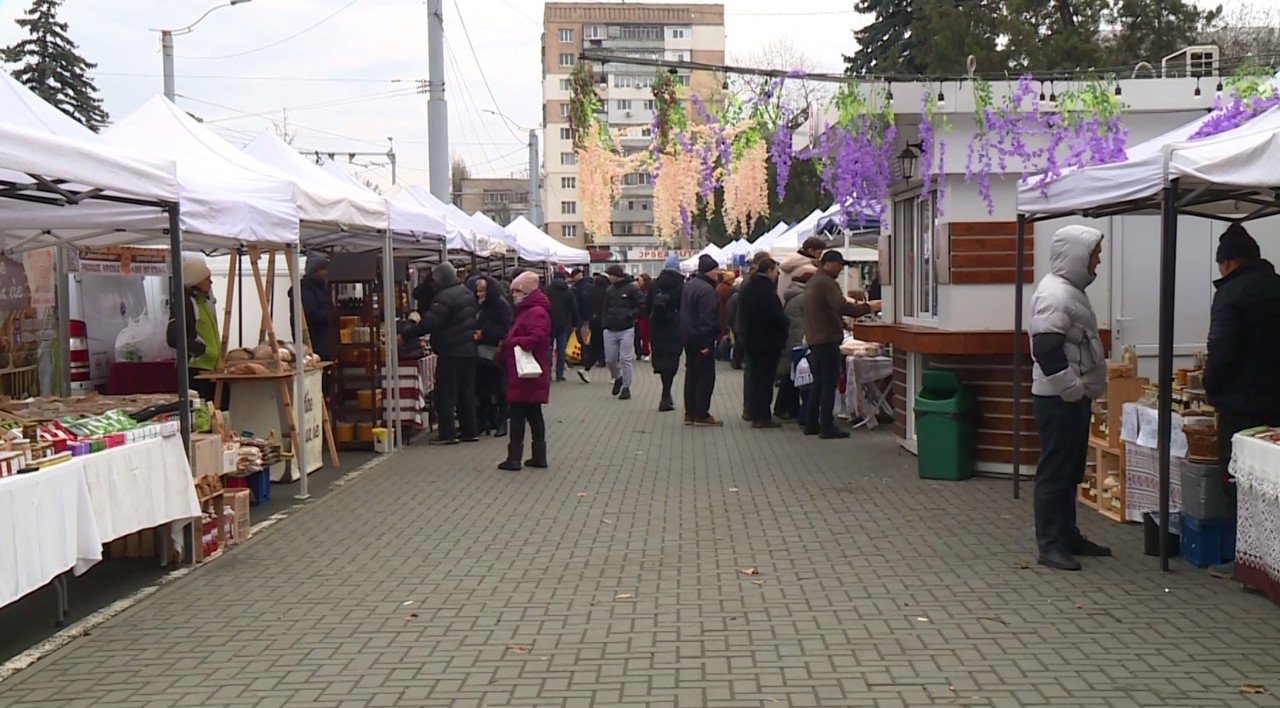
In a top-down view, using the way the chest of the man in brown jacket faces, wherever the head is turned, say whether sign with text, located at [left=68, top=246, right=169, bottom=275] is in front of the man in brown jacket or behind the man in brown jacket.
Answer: behind

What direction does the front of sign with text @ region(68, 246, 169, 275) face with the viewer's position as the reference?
facing the viewer

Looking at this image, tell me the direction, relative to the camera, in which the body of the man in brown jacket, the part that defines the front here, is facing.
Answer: to the viewer's right

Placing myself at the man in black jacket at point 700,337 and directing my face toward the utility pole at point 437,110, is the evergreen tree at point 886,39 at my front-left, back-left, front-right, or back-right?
front-right

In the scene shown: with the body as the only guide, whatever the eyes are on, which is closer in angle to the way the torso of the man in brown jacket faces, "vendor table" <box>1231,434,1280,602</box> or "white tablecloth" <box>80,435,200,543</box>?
the vendor table

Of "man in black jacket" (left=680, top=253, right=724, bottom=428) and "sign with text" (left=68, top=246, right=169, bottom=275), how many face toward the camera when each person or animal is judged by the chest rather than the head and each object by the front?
1

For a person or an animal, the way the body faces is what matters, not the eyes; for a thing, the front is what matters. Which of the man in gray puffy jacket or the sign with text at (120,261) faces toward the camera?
the sign with text

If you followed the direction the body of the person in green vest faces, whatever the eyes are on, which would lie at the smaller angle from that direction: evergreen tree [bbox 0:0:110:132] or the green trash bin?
the green trash bin

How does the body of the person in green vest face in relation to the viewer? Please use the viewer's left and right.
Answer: facing to the right of the viewer
